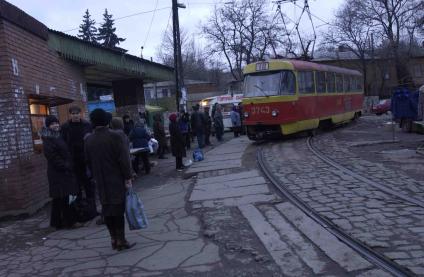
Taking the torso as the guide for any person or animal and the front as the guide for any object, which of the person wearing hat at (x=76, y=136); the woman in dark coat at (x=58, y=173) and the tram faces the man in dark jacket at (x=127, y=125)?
the tram

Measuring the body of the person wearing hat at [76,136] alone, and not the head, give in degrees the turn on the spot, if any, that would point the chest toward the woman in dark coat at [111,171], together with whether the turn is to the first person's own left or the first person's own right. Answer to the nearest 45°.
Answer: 0° — they already face them

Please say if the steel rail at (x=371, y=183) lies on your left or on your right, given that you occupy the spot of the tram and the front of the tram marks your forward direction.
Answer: on your left

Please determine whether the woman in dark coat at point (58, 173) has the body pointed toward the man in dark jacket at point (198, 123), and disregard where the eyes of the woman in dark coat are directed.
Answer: no

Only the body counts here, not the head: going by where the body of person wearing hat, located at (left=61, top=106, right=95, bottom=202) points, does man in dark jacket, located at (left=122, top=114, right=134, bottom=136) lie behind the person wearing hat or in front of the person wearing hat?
behind

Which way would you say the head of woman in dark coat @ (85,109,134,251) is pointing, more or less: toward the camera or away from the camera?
away from the camera

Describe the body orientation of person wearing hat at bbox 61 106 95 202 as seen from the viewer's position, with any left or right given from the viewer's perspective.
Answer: facing the viewer

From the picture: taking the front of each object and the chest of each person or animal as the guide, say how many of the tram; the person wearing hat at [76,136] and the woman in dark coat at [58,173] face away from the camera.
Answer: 0

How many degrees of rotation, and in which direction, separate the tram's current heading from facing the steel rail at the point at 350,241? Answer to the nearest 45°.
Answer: approximately 45° to its left

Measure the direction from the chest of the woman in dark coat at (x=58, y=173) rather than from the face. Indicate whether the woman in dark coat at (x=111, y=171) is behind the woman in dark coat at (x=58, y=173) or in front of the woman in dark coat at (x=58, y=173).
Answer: in front

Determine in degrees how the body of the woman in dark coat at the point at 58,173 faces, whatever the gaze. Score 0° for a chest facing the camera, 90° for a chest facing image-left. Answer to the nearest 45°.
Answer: approximately 315°

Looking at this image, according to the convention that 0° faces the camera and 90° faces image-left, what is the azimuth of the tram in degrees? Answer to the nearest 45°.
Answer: approximately 45°

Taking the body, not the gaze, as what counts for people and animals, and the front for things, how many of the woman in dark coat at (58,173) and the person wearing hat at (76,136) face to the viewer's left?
0

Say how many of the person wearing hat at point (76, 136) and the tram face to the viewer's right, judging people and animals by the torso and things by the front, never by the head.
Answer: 0

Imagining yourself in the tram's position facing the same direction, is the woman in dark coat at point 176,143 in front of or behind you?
in front
